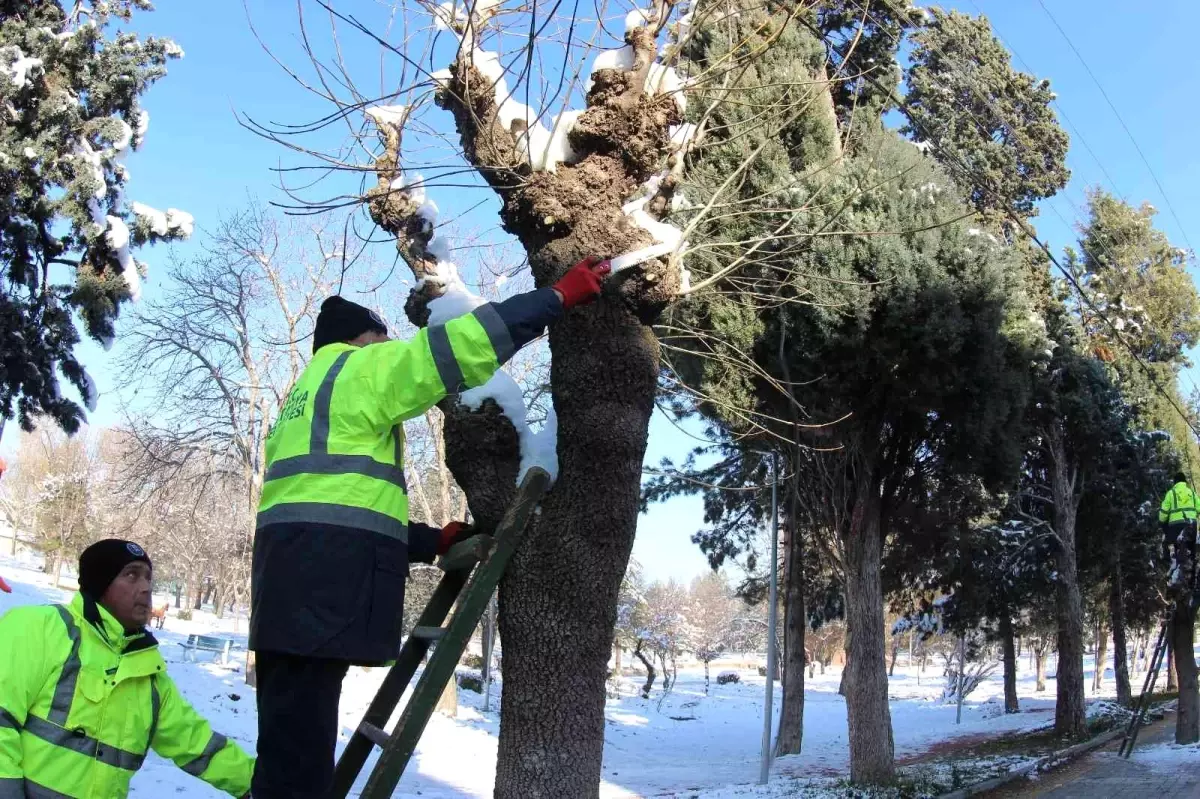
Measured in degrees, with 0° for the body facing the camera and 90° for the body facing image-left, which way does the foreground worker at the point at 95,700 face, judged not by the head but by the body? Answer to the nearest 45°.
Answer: approximately 315°

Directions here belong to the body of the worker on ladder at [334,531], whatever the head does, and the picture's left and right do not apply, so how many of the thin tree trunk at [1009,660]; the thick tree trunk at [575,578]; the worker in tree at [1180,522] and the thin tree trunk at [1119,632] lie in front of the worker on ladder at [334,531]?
4

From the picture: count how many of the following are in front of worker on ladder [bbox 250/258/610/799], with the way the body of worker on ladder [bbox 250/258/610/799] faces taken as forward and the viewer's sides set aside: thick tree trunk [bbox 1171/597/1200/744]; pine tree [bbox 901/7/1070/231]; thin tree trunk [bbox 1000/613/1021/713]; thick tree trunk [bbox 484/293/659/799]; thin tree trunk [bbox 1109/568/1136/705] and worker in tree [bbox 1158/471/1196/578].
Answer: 6

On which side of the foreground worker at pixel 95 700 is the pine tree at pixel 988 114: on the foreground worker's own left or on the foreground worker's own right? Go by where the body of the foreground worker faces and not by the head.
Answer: on the foreground worker's own left

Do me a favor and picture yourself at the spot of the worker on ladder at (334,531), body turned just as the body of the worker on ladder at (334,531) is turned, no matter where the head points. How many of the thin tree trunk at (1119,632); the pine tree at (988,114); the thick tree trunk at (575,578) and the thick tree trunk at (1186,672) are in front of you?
4

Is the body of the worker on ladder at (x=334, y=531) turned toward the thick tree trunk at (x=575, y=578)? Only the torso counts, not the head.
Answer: yes

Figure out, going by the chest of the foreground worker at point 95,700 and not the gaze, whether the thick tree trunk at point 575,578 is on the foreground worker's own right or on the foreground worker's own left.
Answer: on the foreground worker's own left

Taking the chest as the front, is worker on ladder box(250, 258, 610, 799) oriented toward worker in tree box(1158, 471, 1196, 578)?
yes

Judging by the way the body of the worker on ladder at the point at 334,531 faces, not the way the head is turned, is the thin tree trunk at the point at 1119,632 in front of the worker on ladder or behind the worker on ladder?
in front

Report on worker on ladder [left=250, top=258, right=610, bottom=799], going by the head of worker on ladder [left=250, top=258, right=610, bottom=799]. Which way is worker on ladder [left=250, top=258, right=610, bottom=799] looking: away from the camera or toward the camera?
away from the camera

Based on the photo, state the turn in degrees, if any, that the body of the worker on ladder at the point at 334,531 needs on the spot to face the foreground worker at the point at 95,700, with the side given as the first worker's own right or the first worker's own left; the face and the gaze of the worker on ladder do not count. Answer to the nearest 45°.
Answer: approximately 135° to the first worker's own left

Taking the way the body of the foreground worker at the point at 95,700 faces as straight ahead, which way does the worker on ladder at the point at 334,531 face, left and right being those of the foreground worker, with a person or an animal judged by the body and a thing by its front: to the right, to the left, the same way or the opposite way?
to the left

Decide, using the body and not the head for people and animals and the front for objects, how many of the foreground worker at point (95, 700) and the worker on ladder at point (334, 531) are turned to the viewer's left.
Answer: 0

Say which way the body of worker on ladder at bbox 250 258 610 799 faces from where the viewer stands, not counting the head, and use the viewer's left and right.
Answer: facing away from the viewer and to the right of the viewer

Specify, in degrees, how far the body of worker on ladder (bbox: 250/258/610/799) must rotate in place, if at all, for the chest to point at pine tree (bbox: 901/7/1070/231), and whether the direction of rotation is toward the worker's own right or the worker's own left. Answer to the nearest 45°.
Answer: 0° — they already face it
